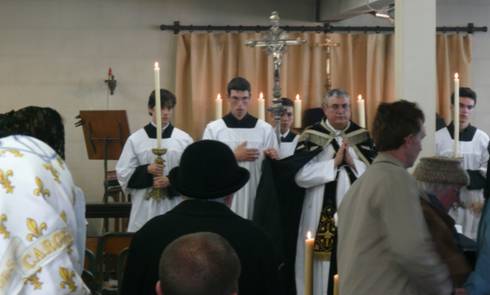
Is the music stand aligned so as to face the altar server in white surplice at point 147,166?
no

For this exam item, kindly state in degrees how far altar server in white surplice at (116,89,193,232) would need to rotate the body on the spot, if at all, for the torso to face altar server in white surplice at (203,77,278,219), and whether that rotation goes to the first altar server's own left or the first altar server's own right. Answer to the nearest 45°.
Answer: approximately 90° to the first altar server's own left

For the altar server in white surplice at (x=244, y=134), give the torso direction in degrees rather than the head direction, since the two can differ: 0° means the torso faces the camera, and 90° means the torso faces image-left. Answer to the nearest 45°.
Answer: approximately 0°

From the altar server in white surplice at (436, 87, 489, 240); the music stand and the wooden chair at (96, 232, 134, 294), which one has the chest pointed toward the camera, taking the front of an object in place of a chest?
the altar server in white surplice

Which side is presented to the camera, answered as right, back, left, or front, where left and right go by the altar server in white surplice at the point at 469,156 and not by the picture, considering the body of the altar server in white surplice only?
front

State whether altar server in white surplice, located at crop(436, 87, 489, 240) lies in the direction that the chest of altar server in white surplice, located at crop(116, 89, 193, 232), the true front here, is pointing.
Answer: no

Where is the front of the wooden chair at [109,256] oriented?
away from the camera

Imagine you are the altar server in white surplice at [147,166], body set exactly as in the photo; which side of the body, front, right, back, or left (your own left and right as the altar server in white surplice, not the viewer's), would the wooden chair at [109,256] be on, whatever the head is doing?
front

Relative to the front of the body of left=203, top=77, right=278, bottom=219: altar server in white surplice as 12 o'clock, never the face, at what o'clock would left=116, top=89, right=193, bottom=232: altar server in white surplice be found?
left=116, top=89, right=193, bottom=232: altar server in white surplice is roughly at 3 o'clock from left=203, top=77, right=278, bottom=219: altar server in white surplice.

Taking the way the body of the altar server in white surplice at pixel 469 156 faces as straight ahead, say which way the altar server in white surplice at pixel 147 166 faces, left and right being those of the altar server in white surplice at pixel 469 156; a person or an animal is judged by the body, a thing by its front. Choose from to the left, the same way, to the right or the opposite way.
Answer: the same way

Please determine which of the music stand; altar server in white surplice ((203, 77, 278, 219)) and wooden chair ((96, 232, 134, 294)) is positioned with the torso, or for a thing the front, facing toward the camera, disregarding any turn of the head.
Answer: the altar server in white surplice

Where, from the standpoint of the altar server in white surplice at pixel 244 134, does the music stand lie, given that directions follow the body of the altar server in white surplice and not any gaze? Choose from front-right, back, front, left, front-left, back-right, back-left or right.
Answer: back-right

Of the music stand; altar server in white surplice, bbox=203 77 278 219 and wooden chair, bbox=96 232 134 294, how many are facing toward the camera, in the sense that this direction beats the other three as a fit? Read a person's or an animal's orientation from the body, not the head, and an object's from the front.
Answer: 1

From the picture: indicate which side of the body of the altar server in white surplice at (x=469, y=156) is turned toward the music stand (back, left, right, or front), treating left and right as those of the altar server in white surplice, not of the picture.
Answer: right

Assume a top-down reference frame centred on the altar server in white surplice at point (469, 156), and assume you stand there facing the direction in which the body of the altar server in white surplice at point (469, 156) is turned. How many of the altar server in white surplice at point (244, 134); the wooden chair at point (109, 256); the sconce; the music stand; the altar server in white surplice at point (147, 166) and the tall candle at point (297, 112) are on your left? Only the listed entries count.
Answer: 0

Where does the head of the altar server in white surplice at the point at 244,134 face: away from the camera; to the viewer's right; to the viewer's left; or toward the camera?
toward the camera

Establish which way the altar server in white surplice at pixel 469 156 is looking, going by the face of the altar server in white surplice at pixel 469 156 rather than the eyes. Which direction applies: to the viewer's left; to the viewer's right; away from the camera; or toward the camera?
toward the camera
